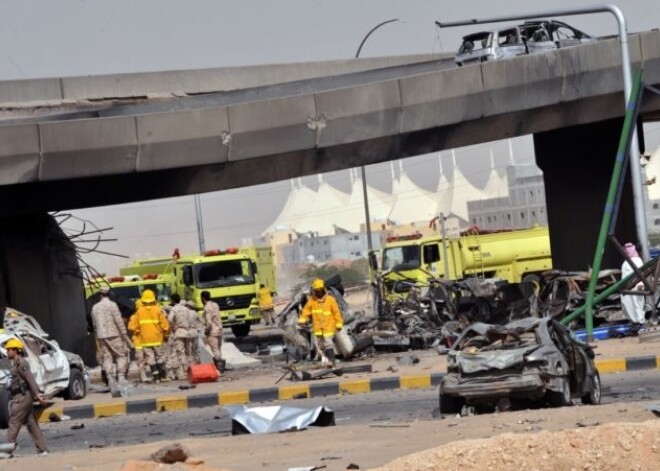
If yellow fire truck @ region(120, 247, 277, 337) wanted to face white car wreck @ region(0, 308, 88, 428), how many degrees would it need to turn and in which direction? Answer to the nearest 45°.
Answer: approximately 45° to its right

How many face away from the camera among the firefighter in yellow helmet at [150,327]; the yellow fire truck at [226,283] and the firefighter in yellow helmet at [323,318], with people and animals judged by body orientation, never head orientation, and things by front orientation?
1

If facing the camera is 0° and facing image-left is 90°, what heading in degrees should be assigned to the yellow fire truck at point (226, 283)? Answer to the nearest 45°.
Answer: approximately 315°

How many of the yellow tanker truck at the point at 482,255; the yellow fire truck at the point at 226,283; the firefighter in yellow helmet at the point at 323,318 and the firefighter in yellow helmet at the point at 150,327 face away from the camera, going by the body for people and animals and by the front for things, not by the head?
1

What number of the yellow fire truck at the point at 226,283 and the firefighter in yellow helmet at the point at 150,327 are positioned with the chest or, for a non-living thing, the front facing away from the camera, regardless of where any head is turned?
1

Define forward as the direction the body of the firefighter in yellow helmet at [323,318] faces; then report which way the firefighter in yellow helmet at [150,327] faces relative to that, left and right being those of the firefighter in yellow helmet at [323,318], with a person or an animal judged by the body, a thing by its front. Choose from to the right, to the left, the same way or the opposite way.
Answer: the opposite way

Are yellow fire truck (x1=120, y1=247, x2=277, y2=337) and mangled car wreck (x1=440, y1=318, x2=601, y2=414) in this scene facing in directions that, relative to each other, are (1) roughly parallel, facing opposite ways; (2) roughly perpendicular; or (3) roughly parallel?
roughly parallel, facing opposite ways

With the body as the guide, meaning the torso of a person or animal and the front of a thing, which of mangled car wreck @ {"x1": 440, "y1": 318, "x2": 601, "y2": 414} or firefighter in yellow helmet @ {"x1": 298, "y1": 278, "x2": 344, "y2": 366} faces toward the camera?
the firefighter in yellow helmet

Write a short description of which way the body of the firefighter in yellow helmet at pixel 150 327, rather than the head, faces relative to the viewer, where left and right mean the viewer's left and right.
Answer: facing away from the viewer

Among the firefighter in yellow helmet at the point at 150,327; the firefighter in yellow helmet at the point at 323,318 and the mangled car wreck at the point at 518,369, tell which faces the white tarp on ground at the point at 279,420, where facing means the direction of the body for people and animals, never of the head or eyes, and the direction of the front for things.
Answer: the firefighter in yellow helmet at the point at 323,318

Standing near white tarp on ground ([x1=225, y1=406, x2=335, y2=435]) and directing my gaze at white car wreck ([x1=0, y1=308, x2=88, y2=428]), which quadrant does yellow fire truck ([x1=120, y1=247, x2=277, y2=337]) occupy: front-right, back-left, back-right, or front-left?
front-right

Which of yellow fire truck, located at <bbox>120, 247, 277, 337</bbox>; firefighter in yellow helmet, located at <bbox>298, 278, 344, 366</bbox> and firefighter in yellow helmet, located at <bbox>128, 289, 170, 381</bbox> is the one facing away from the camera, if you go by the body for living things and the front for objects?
firefighter in yellow helmet, located at <bbox>128, 289, 170, 381</bbox>

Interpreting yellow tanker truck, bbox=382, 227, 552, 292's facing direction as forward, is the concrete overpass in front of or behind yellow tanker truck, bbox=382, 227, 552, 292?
in front
